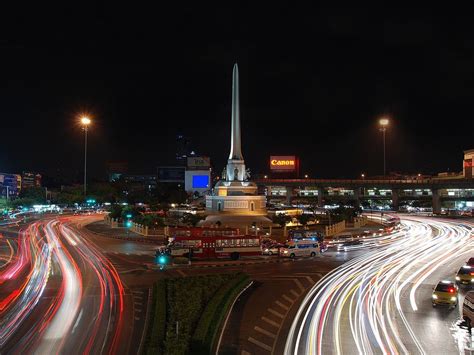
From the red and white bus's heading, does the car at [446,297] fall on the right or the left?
on its left

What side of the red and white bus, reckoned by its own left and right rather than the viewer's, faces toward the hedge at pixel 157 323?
left

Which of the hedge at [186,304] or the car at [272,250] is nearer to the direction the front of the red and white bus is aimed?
the hedge

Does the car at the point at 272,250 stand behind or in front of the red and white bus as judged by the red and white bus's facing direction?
behind

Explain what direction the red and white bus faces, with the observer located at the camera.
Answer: facing to the left of the viewer

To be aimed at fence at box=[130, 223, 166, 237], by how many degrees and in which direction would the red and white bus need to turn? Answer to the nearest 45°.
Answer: approximately 45° to its right

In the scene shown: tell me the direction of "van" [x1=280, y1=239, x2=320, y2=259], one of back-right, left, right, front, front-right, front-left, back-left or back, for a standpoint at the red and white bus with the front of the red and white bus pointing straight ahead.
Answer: back

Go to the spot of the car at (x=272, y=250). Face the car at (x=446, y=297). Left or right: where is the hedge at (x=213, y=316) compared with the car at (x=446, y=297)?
right

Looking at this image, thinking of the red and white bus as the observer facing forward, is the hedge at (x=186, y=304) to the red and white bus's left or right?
on its left

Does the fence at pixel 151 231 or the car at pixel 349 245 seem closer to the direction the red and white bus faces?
the fence

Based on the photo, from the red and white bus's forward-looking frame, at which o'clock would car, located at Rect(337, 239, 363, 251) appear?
The car is roughly at 5 o'clock from the red and white bus.

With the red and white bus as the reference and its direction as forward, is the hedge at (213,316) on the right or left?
on its left

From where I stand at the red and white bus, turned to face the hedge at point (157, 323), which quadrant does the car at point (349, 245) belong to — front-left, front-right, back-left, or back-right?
back-left

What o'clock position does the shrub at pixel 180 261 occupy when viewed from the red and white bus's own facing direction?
The shrub is roughly at 11 o'clock from the red and white bus.

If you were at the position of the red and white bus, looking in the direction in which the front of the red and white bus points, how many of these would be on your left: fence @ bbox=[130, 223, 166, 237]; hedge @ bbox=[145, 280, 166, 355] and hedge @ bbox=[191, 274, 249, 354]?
2
